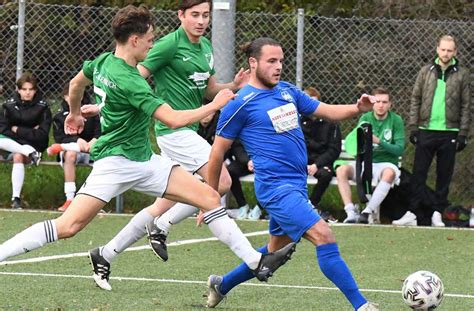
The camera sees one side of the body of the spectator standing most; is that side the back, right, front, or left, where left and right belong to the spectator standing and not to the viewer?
front

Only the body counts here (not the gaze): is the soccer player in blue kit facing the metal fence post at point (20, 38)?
no

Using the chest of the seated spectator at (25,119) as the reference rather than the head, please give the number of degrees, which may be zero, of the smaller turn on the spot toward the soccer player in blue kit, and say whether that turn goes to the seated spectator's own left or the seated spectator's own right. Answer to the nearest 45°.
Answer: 0° — they already face them

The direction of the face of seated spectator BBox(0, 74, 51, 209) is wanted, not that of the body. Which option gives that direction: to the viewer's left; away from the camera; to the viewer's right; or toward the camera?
toward the camera

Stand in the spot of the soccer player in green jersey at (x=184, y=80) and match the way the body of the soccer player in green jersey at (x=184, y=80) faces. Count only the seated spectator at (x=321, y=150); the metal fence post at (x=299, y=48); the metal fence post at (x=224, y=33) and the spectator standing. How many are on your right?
0

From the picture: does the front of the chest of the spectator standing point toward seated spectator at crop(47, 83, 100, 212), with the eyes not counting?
no

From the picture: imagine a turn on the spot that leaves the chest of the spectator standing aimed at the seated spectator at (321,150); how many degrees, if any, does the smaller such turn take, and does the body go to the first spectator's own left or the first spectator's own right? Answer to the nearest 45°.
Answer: approximately 90° to the first spectator's own right

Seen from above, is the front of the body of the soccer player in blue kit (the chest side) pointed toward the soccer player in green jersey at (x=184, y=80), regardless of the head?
no

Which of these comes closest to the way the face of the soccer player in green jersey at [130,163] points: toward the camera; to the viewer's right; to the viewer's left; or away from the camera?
to the viewer's right

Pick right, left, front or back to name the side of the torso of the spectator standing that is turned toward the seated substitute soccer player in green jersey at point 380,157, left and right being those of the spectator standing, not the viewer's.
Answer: right

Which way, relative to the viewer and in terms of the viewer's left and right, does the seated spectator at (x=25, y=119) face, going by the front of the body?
facing the viewer

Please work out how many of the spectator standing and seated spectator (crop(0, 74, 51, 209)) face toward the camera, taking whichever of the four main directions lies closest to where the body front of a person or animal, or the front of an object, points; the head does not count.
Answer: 2

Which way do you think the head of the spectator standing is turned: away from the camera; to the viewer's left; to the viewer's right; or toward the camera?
toward the camera

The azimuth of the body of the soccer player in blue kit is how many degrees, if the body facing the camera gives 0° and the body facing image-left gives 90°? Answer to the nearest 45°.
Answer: approximately 315°

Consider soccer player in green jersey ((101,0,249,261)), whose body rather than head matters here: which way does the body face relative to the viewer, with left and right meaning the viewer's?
facing the viewer and to the right of the viewer
